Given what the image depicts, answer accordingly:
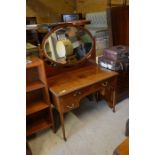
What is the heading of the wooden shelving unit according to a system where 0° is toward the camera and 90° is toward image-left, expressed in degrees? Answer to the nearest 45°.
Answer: approximately 315°

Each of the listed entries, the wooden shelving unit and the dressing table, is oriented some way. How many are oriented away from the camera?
0

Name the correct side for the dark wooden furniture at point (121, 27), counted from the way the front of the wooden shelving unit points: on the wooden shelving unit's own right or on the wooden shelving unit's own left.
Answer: on the wooden shelving unit's own left

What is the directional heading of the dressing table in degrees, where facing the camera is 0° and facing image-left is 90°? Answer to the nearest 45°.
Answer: approximately 315°
